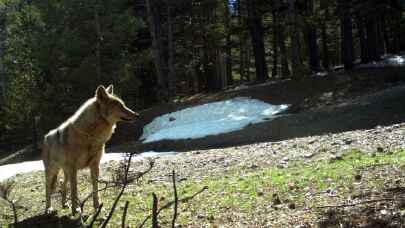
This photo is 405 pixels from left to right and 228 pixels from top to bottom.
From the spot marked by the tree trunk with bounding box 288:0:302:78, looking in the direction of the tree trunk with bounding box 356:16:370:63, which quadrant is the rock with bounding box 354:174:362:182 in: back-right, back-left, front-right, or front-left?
back-right

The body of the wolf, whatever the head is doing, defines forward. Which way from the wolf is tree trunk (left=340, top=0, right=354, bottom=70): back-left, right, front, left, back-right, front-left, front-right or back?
left

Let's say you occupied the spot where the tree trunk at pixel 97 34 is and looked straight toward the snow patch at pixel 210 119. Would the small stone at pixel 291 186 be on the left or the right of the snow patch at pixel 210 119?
right

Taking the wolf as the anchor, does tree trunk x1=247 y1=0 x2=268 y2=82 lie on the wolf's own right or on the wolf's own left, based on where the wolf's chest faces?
on the wolf's own left

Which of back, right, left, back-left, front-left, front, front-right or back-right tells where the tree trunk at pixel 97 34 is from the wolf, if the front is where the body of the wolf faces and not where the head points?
back-left

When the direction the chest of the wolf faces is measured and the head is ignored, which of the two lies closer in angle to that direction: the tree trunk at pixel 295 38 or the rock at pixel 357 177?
the rock
